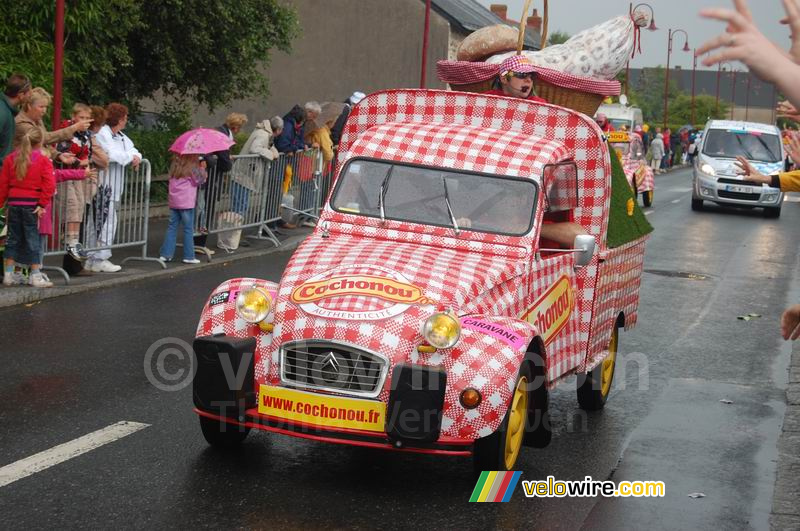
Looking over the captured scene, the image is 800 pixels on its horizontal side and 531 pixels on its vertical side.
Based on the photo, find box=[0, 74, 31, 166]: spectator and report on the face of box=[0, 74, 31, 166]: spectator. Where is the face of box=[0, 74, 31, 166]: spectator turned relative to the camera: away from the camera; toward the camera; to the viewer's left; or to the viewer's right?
to the viewer's right

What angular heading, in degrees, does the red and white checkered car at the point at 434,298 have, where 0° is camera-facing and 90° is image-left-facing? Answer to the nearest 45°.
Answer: approximately 45°

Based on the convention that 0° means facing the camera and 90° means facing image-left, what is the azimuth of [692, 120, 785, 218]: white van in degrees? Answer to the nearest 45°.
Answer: approximately 0°

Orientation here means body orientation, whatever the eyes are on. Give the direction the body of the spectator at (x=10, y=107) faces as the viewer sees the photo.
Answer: to the viewer's right

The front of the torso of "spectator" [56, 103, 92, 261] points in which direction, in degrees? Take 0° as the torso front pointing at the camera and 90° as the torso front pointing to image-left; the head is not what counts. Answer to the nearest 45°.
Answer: approximately 315°

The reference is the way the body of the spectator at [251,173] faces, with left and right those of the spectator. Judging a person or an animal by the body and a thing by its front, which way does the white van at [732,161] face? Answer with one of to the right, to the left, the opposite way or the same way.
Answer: to the right

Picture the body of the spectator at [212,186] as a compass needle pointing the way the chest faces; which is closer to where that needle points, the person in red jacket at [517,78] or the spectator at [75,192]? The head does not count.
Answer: the person in red jacket

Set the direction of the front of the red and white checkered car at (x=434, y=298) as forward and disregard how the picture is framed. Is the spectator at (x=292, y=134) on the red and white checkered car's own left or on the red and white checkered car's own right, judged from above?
on the red and white checkered car's own right
